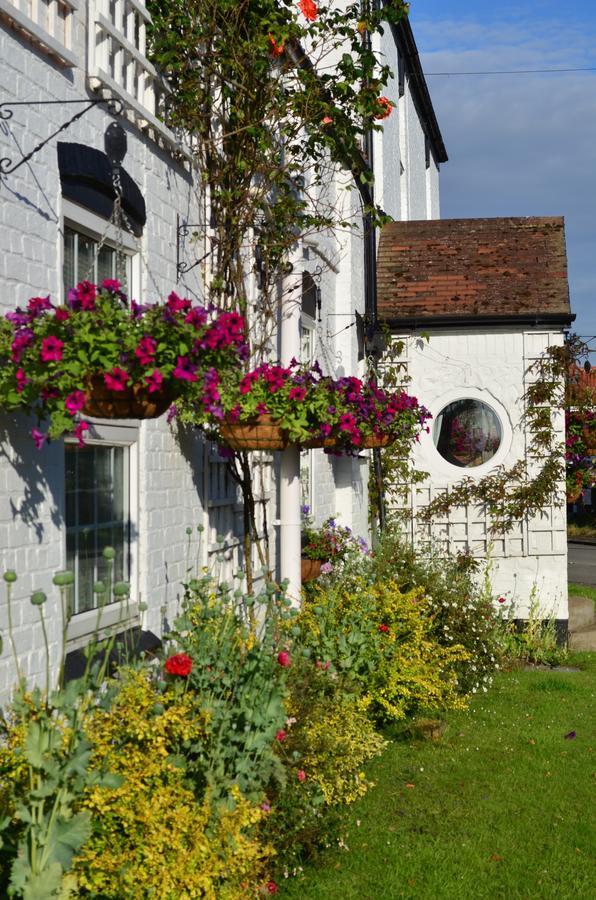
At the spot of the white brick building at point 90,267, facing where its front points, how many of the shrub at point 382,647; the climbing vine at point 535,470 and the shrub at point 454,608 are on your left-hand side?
3

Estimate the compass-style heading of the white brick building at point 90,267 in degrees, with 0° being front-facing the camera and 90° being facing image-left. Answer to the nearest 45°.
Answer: approximately 315°

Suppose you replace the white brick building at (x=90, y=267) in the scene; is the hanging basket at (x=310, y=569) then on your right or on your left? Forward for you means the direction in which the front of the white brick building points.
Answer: on your left

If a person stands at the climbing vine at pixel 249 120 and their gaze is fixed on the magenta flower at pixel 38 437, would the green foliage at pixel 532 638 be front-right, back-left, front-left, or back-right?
back-left

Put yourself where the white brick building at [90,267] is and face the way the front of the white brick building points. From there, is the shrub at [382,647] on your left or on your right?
on your left

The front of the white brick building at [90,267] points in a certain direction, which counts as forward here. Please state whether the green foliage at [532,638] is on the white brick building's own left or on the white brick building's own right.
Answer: on the white brick building's own left
